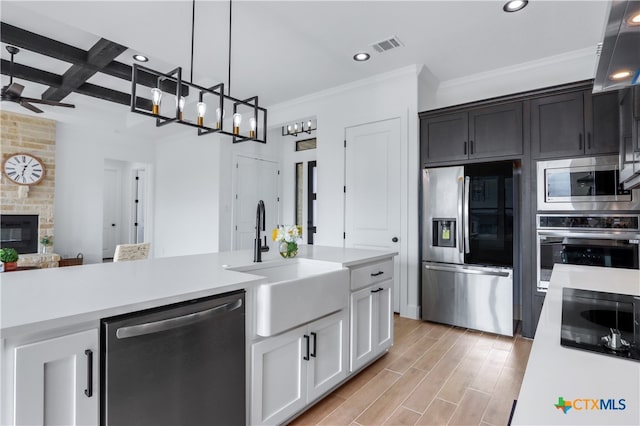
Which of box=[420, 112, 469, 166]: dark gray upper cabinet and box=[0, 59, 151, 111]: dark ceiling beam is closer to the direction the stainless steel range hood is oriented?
the dark ceiling beam

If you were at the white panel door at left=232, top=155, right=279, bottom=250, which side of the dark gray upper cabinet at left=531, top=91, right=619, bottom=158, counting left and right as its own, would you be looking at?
right

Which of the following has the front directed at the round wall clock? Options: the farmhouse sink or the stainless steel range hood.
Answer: the stainless steel range hood

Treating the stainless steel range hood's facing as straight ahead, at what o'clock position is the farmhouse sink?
The farmhouse sink is roughly at 12 o'clock from the stainless steel range hood.

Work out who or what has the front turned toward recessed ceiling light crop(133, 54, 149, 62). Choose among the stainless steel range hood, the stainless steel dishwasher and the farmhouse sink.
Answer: the stainless steel range hood

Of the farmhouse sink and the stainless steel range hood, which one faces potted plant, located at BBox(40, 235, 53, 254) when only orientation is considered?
the stainless steel range hood

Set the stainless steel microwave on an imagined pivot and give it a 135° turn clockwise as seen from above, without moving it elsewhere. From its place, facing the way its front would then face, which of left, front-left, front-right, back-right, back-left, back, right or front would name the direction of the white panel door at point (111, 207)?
front-left
